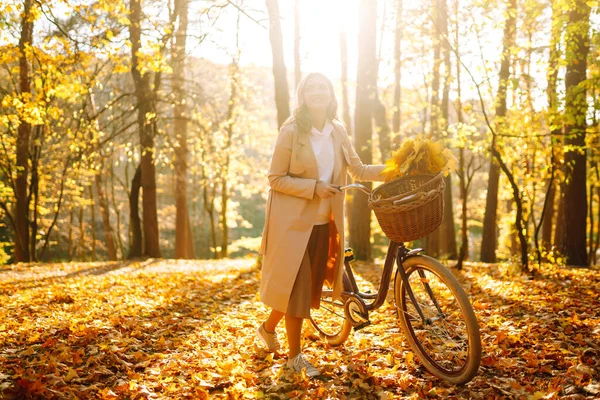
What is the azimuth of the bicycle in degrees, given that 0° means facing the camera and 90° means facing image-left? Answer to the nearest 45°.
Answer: approximately 315°

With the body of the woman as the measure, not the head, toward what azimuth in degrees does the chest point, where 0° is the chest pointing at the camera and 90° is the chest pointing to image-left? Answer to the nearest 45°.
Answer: approximately 315°
